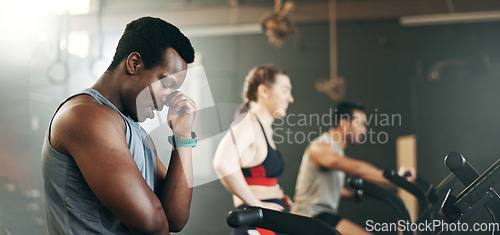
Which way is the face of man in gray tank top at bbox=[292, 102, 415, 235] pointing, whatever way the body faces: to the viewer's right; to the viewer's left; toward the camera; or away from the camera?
to the viewer's right

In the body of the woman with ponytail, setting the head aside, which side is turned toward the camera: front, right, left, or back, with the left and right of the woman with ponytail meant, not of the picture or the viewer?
right

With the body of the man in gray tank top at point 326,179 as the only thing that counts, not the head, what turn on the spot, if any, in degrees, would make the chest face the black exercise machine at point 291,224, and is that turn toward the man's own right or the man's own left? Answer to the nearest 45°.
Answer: approximately 90° to the man's own right

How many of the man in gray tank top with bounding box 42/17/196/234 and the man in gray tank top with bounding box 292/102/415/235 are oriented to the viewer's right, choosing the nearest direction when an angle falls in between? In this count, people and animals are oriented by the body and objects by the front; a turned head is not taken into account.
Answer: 2

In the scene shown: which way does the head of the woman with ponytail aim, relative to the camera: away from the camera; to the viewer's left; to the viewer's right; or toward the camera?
to the viewer's right

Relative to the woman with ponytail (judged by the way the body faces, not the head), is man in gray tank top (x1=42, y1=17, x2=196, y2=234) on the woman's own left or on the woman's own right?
on the woman's own right

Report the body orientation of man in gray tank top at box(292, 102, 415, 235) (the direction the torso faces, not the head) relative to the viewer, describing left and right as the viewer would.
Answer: facing to the right of the viewer

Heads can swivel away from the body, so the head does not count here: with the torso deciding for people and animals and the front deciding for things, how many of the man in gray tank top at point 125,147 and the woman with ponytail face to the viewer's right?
2

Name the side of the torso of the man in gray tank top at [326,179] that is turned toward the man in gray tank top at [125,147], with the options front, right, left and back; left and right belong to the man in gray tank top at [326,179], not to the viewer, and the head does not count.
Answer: right

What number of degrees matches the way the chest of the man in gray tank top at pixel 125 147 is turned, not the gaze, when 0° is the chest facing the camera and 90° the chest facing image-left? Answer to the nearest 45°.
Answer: approximately 270°

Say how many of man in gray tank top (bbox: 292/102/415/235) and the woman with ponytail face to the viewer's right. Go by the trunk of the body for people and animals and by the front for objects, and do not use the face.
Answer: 2
